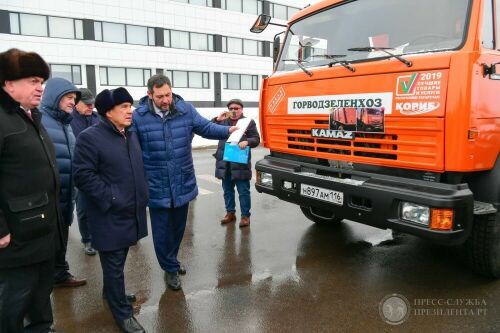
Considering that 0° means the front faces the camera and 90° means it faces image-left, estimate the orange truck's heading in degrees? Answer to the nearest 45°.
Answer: approximately 45°

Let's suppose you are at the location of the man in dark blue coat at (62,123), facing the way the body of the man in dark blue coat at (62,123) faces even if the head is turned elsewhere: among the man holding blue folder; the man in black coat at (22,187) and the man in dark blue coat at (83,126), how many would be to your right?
1

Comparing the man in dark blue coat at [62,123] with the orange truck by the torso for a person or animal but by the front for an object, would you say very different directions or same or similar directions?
very different directions

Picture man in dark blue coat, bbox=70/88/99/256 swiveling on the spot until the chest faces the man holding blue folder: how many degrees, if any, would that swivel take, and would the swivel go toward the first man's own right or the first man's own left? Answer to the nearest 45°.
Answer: approximately 45° to the first man's own left

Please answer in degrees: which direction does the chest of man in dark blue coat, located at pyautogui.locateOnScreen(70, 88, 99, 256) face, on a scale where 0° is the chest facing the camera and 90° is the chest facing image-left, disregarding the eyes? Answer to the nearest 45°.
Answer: approximately 315°

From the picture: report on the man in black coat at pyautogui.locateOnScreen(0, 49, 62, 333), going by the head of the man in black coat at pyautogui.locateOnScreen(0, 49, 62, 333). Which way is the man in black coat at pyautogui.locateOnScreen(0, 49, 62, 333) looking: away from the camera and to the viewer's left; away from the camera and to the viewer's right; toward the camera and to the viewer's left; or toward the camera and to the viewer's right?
toward the camera and to the viewer's right

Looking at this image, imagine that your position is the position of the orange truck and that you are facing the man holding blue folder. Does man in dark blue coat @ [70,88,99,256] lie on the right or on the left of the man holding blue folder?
left

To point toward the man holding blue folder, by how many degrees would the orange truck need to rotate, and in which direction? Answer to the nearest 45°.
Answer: approximately 90° to its right

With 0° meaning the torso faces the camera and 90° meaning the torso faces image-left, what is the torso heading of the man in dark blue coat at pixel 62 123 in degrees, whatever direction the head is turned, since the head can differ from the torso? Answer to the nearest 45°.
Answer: approximately 270°

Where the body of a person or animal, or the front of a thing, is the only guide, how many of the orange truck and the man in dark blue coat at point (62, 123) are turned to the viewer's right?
1
